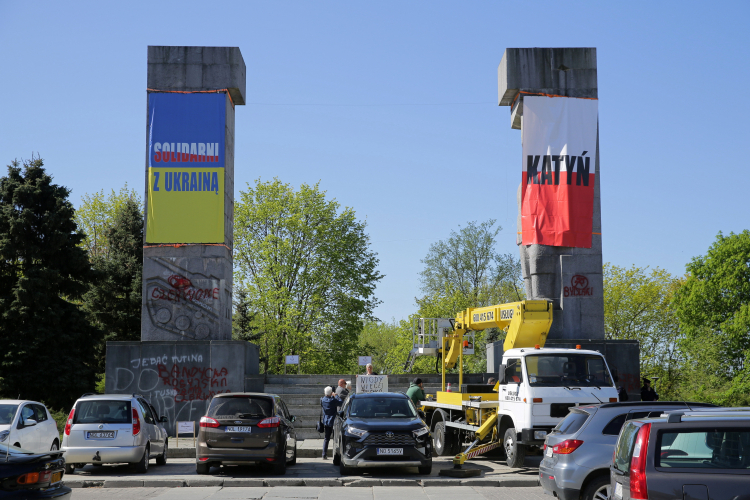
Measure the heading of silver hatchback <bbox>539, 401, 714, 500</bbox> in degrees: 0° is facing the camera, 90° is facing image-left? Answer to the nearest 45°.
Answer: approximately 225°

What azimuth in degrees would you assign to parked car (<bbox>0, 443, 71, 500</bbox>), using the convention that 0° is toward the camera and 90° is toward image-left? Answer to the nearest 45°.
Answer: approximately 135°

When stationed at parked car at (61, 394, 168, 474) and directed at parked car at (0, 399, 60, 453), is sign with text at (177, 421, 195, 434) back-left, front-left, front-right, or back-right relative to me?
back-right

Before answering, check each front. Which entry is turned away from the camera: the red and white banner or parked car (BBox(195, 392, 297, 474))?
the parked car

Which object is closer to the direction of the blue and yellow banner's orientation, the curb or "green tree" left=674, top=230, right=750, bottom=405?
the curb

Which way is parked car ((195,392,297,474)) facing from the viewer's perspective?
away from the camera
